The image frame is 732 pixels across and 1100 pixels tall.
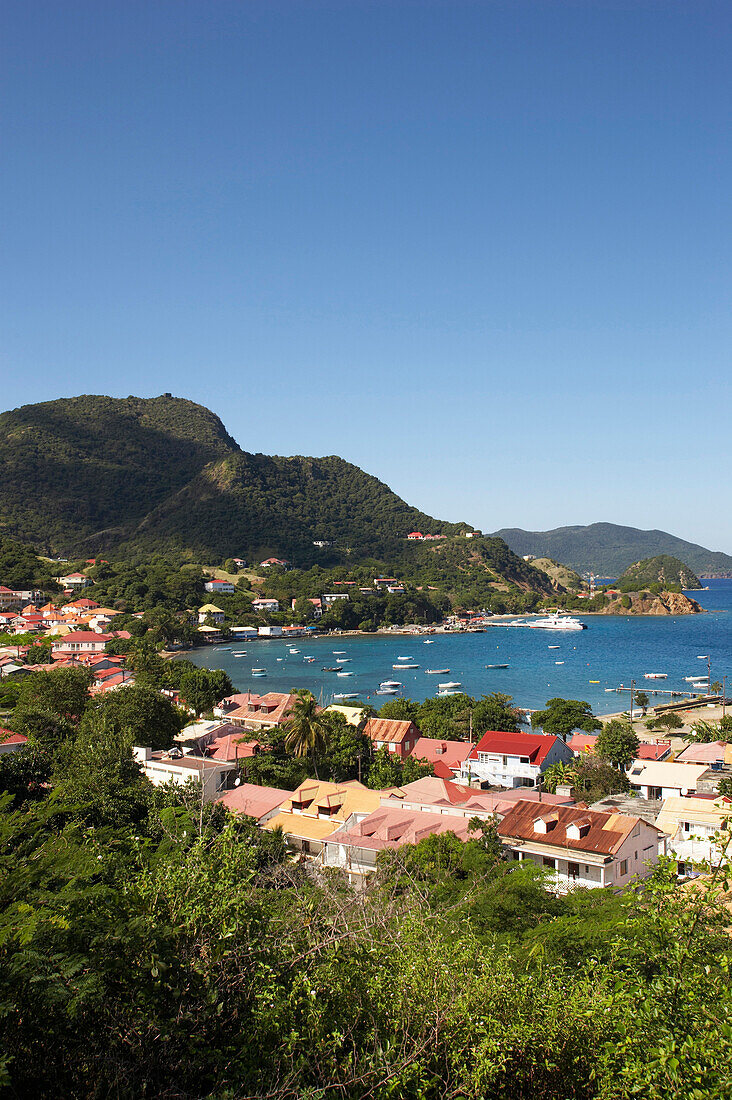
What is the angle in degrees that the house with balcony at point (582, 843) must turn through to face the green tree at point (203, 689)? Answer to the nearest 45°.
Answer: approximately 90° to its right

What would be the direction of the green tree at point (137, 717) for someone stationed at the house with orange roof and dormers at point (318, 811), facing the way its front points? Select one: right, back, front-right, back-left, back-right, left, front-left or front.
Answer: right

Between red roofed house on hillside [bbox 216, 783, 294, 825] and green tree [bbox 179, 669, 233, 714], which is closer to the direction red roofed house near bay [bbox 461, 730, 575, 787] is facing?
the red roofed house on hillside

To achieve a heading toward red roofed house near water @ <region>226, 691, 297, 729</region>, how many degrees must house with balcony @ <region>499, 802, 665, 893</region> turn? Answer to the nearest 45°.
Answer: approximately 90° to its right

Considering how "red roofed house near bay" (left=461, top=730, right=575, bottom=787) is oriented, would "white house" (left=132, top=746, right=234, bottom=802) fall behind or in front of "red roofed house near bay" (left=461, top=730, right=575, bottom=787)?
in front

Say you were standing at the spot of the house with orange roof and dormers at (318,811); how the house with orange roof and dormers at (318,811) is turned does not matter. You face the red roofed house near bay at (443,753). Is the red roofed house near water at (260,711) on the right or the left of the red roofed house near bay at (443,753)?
left

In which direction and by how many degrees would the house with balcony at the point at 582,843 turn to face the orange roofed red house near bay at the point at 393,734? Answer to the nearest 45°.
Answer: approximately 90° to its right

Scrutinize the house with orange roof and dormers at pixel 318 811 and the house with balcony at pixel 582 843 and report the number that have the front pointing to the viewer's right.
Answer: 0

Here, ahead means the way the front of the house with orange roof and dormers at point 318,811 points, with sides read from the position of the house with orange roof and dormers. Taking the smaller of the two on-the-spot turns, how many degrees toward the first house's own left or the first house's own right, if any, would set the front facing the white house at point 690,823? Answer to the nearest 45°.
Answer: approximately 135° to the first house's own left

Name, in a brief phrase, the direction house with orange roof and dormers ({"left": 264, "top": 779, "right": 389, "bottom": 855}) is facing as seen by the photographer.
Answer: facing the viewer and to the left of the viewer

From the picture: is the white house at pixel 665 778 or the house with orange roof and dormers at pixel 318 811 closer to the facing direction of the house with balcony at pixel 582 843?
the house with orange roof and dormers
